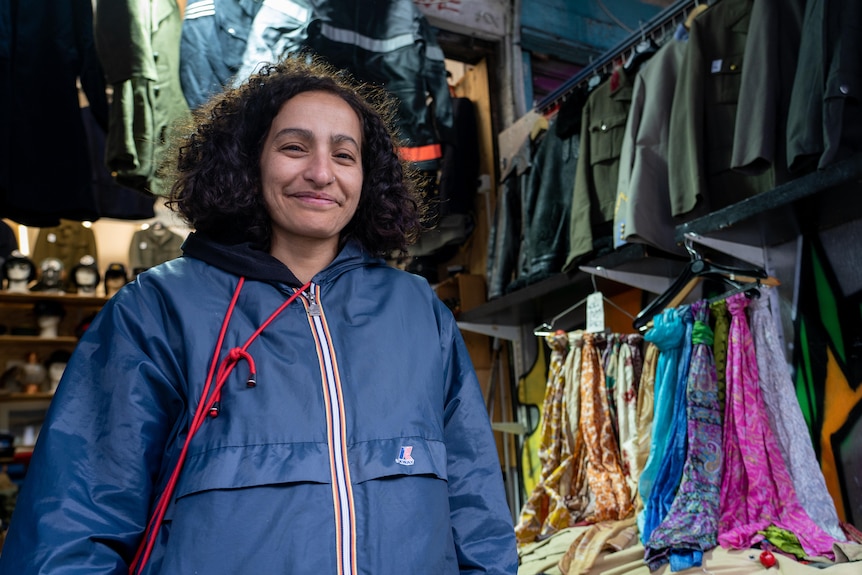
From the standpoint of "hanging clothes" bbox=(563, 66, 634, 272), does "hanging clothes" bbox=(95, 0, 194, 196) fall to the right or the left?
on its right
